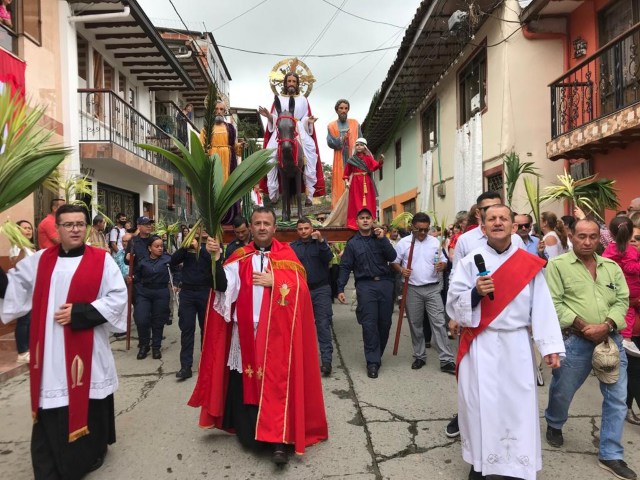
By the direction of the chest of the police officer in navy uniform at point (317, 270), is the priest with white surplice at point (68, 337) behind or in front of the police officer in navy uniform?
in front

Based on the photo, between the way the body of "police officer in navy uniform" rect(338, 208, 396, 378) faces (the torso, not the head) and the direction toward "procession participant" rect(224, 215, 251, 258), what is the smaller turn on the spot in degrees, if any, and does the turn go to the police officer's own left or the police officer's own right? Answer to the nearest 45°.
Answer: approximately 90° to the police officer's own right

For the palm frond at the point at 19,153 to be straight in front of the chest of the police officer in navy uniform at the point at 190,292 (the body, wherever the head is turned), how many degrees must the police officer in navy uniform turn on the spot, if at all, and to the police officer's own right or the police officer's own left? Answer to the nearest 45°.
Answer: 0° — they already face it

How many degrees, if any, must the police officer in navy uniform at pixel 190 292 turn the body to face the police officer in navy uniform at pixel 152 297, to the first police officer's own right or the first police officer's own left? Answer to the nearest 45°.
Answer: approximately 135° to the first police officer's own right

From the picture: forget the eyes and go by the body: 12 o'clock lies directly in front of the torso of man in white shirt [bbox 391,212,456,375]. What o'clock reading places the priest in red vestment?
The priest in red vestment is roughly at 1 o'clock from the man in white shirt.

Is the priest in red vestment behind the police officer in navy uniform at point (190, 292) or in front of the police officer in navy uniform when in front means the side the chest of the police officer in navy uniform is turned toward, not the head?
in front

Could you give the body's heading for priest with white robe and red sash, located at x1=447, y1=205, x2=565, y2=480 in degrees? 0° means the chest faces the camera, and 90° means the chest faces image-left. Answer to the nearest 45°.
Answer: approximately 0°
